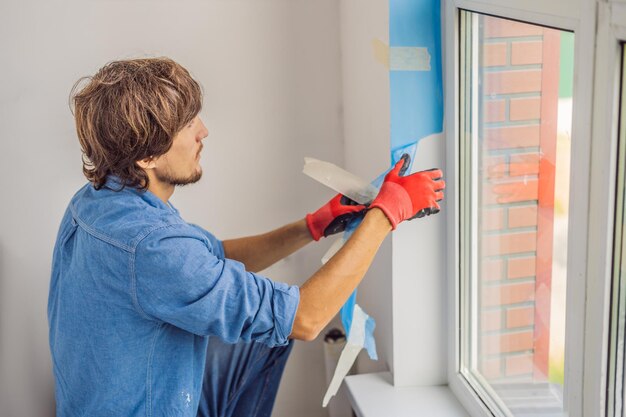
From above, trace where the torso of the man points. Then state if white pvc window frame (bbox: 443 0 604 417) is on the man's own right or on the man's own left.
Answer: on the man's own right

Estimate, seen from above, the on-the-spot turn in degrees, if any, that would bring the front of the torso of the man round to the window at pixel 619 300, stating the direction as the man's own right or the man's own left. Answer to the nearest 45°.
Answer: approximately 90° to the man's own right

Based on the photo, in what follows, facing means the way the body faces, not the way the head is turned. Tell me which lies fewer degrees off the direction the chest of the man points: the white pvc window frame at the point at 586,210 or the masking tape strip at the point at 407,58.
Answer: the masking tape strip

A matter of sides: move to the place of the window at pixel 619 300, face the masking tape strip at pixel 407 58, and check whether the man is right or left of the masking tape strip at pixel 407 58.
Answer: left

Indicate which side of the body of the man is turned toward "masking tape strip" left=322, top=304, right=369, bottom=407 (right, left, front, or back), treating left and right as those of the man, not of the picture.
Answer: front

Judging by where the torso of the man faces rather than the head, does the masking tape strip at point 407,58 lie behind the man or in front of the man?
in front

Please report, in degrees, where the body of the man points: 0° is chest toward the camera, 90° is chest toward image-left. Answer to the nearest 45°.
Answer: approximately 225°
